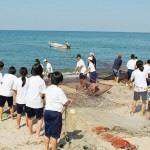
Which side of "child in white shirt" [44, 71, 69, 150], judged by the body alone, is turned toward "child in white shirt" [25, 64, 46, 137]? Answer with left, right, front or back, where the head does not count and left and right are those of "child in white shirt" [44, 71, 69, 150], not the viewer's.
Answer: left

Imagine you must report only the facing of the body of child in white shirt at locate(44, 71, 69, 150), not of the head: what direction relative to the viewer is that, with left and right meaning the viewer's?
facing away from the viewer and to the right of the viewer

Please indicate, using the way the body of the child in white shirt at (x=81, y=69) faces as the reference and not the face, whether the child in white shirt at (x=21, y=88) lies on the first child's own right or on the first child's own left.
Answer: on the first child's own left
